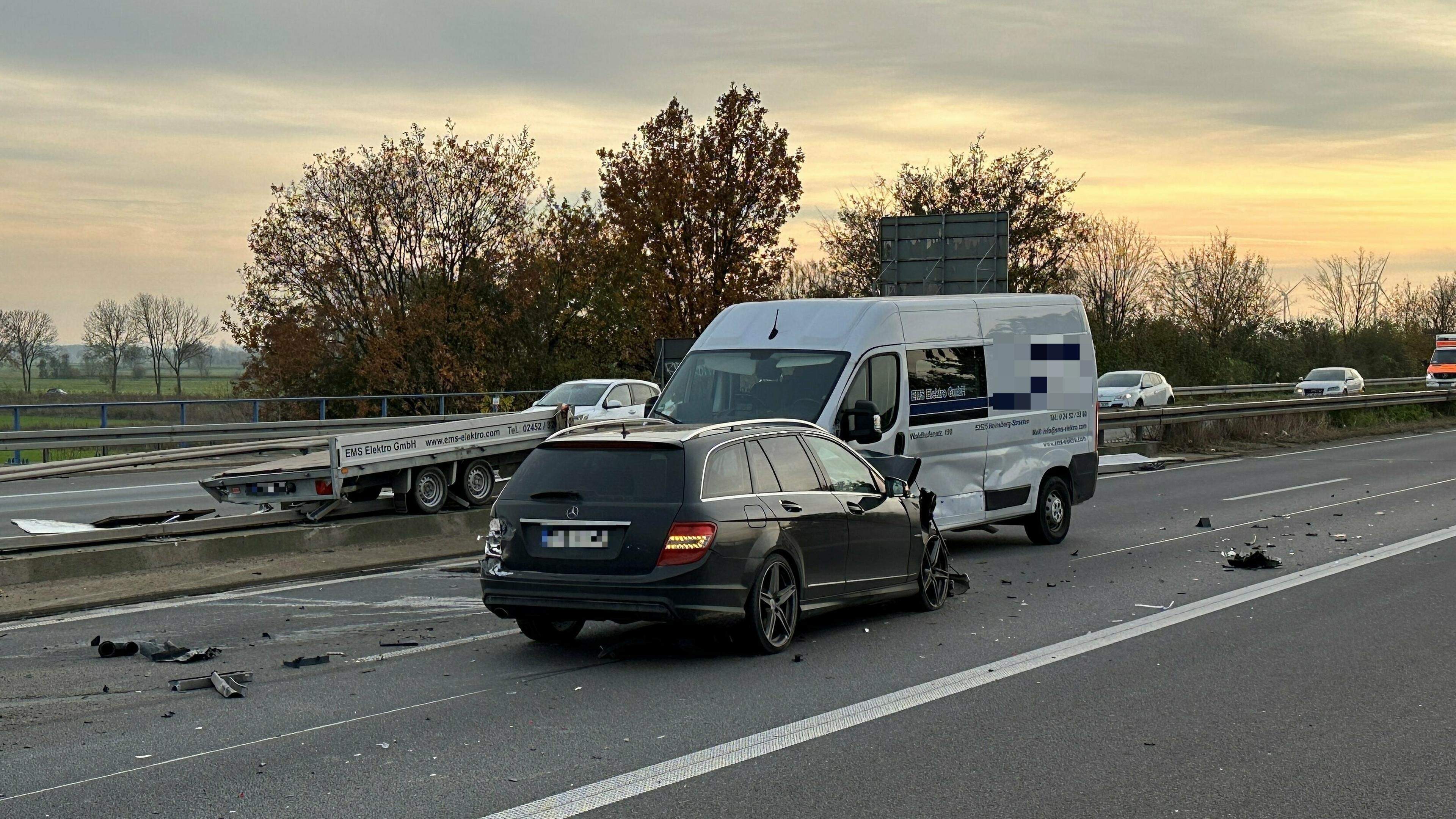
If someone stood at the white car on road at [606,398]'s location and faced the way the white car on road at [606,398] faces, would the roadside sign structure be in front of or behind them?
behind

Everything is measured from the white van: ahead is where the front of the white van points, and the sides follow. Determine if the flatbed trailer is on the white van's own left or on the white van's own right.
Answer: on the white van's own right

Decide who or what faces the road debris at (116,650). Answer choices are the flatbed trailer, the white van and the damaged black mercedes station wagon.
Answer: the white van

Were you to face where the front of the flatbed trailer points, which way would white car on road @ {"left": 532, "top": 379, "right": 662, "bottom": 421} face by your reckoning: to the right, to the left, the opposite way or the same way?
the opposite way

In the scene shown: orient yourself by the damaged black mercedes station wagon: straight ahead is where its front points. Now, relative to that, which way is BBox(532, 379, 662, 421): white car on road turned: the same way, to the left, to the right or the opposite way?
the opposite way

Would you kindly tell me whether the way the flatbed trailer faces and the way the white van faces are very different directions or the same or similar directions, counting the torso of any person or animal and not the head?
very different directions

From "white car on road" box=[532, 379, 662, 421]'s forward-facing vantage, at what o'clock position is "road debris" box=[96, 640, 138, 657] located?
The road debris is roughly at 11 o'clock from the white car on road.

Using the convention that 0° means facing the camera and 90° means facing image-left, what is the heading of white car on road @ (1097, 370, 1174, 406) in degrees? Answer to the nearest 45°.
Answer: approximately 45°

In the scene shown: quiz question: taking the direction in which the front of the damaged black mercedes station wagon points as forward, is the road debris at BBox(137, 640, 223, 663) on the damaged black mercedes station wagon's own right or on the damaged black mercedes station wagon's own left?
on the damaged black mercedes station wagon's own left

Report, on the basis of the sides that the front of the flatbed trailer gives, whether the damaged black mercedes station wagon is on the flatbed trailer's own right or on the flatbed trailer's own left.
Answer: on the flatbed trailer's own right
